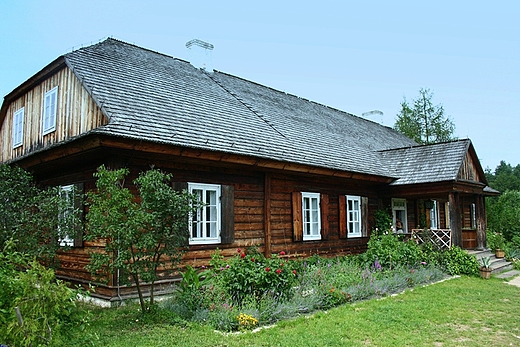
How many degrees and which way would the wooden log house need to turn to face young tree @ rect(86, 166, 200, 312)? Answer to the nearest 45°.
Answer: approximately 45° to its right

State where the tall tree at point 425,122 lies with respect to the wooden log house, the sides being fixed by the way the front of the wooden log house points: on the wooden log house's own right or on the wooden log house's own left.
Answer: on the wooden log house's own left

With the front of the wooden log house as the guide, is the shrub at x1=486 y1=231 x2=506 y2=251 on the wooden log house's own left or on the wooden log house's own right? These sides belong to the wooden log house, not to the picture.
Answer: on the wooden log house's own left

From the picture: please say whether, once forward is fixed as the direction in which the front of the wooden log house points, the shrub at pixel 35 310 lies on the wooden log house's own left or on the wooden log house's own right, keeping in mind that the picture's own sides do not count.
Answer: on the wooden log house's own right

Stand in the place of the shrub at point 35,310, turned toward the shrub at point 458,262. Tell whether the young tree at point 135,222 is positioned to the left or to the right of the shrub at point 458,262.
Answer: left

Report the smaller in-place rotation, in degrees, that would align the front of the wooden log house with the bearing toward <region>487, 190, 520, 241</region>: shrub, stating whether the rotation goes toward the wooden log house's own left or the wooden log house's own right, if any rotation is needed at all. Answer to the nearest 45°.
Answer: approximately 90° to the wooden log house's own left

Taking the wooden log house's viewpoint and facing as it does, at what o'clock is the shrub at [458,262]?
The shrub is roughly at 10 o'clock from the wooden log house.

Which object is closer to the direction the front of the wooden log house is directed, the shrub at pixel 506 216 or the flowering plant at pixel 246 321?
the flowering plant

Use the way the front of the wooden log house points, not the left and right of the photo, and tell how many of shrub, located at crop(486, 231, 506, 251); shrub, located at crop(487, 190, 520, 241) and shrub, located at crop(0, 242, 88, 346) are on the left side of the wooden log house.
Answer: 2

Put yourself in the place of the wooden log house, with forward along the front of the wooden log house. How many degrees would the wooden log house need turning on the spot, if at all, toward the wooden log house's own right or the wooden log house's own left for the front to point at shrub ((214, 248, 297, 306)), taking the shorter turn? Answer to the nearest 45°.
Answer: approximately 45° to the wooden log house's own right

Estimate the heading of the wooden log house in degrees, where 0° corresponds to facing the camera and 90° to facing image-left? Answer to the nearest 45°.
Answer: approximately 315°
